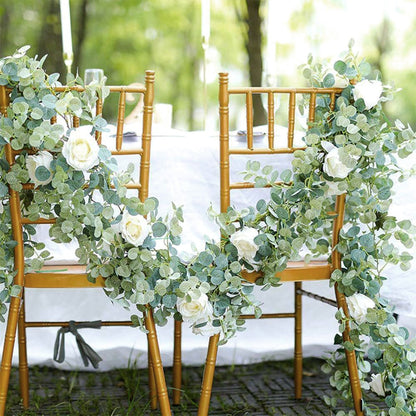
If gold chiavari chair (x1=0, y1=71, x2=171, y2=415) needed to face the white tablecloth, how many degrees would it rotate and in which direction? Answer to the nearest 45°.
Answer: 0° — it already faces it

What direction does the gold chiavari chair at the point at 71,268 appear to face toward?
away from the camera
